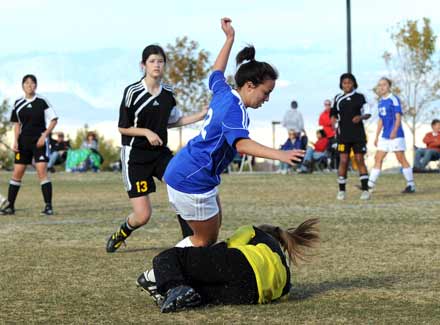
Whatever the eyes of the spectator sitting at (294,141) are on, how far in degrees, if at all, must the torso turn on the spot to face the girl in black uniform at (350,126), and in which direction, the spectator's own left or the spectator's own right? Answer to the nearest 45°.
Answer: approximately 45° to the spectator's own left

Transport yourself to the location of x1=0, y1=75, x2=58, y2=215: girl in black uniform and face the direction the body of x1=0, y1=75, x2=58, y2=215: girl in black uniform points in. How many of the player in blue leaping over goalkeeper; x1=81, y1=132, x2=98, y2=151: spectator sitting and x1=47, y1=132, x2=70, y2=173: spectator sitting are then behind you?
2

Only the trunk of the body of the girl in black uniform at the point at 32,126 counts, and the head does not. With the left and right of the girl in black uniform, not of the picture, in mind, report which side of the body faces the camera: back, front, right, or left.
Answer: front

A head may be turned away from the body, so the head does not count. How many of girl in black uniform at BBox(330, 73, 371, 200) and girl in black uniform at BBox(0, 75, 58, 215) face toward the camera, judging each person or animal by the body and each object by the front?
2

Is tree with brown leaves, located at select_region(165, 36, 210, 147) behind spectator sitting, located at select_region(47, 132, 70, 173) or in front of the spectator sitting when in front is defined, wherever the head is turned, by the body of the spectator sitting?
behind

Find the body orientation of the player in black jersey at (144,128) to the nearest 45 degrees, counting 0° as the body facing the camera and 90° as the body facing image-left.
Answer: approximately 315°

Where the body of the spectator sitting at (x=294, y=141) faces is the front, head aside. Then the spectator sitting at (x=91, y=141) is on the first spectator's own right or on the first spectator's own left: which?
on the first spectator's own right

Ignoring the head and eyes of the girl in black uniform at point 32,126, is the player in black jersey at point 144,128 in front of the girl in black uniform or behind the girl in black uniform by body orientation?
in front

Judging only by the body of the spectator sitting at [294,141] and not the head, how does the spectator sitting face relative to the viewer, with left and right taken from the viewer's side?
facing the viewer and to the left of the viewer

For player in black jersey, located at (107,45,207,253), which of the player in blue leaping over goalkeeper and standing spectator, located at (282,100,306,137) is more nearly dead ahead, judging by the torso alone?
the player in blue leaping over goalkeeper

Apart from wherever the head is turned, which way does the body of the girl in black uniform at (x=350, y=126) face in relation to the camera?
toward the camera

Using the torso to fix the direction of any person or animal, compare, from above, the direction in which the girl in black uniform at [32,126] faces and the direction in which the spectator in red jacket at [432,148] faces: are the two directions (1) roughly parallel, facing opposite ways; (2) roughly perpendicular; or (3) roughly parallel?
roughly perpendicular

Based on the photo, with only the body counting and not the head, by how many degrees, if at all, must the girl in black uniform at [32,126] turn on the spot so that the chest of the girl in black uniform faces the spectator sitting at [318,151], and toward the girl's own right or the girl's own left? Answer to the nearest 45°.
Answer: approximately 135° to the girl's own left
